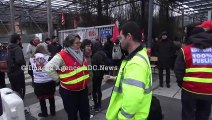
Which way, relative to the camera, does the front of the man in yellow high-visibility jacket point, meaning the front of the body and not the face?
to the viewer's left

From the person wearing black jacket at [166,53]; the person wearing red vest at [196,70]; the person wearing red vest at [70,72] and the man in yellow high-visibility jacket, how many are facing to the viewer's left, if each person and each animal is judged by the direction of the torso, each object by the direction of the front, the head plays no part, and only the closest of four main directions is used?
1

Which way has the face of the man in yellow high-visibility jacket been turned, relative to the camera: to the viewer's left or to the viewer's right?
to the viewer's left

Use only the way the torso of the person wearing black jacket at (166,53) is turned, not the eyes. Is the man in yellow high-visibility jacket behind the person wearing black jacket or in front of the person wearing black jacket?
in front

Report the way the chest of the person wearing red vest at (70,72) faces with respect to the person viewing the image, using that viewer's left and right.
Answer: facing the viewer and to the right of the viewer

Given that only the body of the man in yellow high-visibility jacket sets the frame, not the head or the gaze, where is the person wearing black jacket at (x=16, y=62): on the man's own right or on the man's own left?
on the man's own right

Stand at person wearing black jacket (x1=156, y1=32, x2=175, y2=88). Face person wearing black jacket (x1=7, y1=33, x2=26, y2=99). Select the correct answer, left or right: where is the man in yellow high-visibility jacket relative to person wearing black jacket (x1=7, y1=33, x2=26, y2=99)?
left

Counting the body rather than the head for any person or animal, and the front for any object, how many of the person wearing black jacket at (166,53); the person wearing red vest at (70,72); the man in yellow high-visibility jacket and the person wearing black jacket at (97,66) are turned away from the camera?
1

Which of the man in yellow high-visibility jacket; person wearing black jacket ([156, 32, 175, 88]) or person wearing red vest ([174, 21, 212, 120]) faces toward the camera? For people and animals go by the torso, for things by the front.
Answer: the person wearing black jacket
